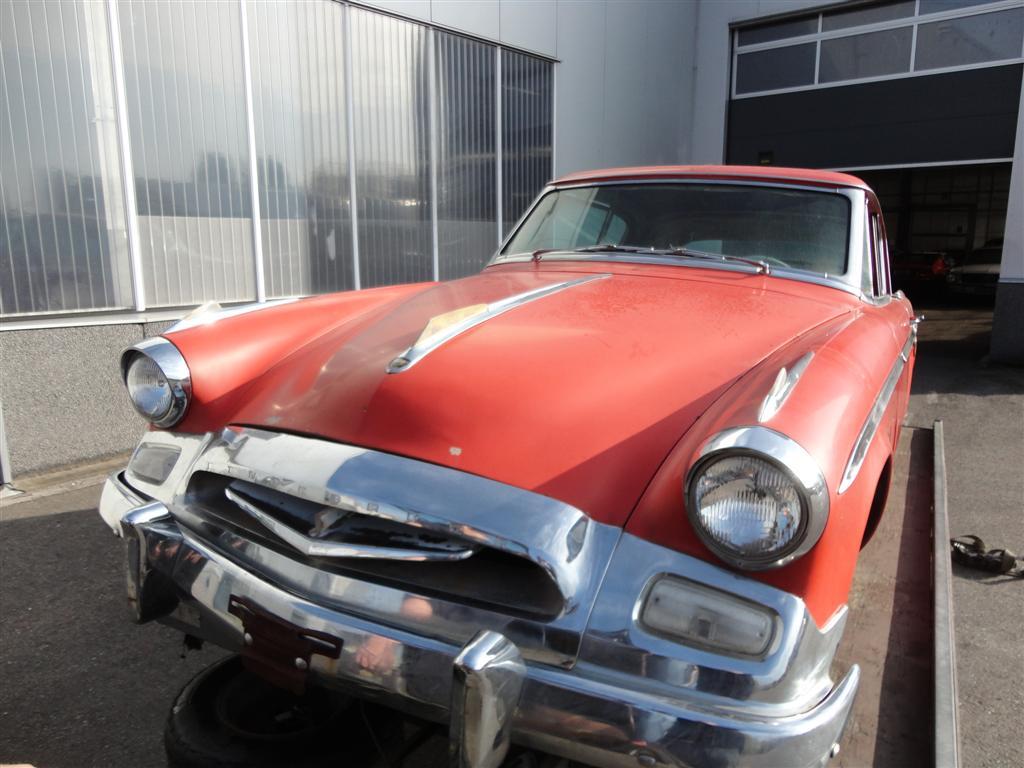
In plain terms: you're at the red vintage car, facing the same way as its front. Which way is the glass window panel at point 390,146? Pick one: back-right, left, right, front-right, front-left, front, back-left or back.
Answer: back-right

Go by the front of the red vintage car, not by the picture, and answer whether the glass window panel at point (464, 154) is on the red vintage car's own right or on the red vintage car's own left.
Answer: on the red vintage car's own right

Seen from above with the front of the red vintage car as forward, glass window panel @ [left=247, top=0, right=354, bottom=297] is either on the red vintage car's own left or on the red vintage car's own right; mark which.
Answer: on the red vintage car's own right

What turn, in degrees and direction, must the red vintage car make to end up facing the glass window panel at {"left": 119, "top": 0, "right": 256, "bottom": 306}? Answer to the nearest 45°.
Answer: approximately 90° to its right

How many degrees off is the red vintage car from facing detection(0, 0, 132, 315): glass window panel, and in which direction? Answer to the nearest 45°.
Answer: approximately 90° to its right

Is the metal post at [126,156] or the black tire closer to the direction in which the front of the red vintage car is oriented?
the black tire

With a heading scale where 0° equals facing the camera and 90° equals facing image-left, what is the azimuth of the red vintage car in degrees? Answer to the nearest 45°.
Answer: approximately 45°

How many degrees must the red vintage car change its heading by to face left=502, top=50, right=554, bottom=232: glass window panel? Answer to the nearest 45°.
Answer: approximately 135° to its right

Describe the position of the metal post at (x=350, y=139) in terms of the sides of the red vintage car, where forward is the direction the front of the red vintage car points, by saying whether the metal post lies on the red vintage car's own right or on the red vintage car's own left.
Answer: on the red vintage car's own right

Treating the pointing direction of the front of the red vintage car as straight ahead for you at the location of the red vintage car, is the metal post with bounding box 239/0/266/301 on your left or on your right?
on your right

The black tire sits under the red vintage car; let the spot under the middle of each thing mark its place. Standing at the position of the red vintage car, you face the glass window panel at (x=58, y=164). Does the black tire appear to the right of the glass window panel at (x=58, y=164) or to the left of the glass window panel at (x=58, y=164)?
left

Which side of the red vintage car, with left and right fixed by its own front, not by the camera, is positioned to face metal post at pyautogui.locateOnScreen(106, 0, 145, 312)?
right

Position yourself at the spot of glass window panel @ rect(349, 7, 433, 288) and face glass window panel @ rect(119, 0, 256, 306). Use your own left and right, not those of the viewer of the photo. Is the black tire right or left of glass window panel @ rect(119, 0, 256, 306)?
left
